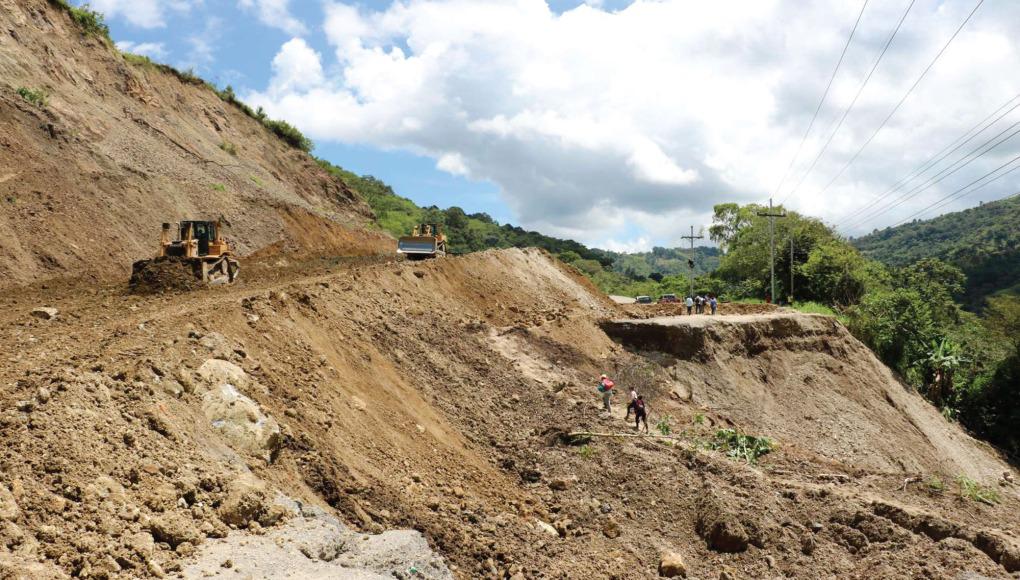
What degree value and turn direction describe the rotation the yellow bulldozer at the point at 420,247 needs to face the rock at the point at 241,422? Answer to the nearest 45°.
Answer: approximately 45° to its left

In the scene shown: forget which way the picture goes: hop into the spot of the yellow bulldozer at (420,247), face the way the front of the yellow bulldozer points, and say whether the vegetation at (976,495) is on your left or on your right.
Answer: on your left

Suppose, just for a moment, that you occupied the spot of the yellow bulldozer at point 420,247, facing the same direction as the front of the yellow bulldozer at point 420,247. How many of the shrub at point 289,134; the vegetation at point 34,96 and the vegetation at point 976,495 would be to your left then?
1

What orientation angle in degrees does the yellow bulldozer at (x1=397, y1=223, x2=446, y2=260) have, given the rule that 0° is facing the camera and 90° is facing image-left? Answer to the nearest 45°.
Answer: approximately 45°

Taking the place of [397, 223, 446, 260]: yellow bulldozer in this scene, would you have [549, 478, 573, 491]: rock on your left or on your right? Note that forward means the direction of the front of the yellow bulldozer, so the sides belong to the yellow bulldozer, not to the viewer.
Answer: on your left

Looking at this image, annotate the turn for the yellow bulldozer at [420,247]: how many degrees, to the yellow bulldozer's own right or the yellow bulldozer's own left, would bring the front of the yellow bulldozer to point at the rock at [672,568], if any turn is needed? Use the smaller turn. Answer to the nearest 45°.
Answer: approximately 45° to the yellow bulldozer's own left

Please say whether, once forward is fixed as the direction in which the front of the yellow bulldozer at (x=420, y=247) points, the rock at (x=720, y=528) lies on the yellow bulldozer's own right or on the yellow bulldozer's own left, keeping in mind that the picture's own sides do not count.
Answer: on the yellow bulldozer's own left
